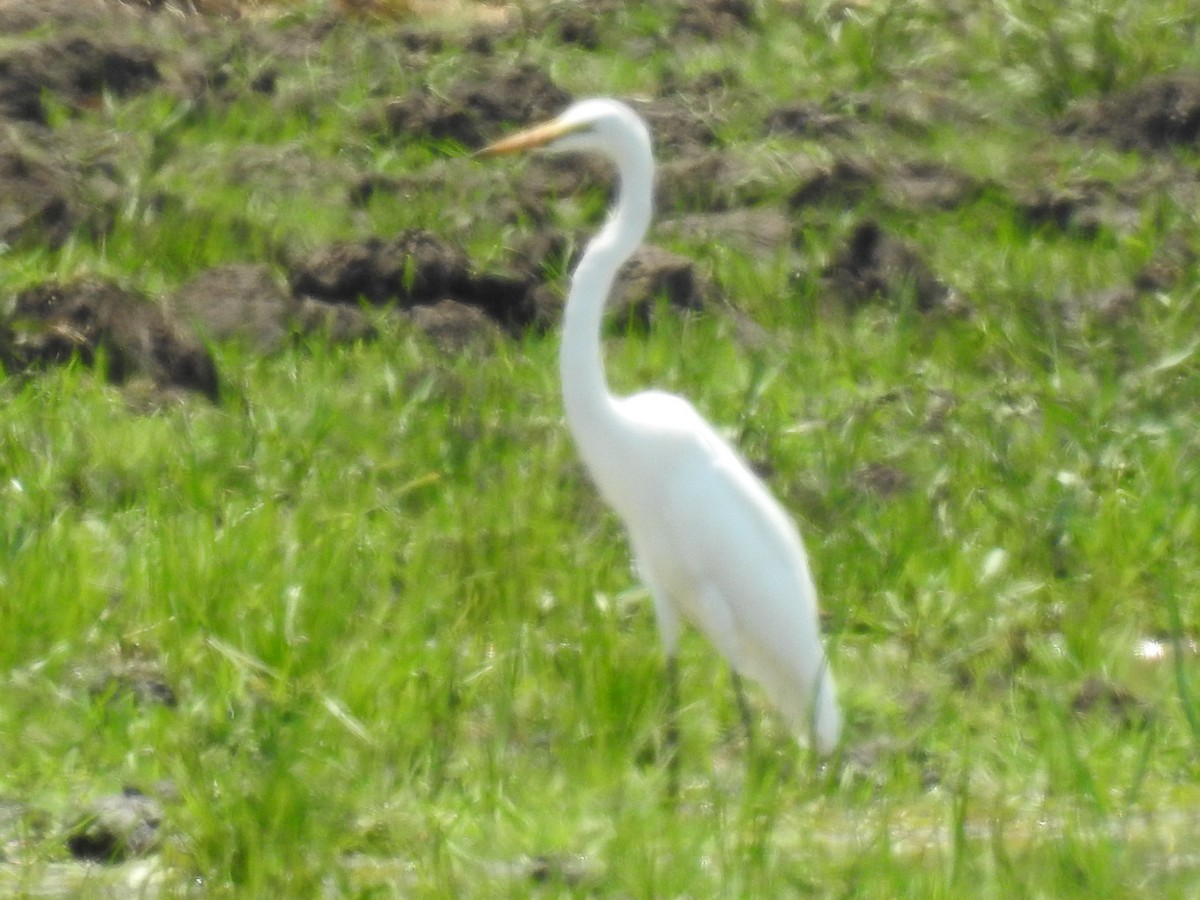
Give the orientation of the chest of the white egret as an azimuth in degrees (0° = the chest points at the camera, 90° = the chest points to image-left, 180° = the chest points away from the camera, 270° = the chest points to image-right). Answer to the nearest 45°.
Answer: approximately 90°
